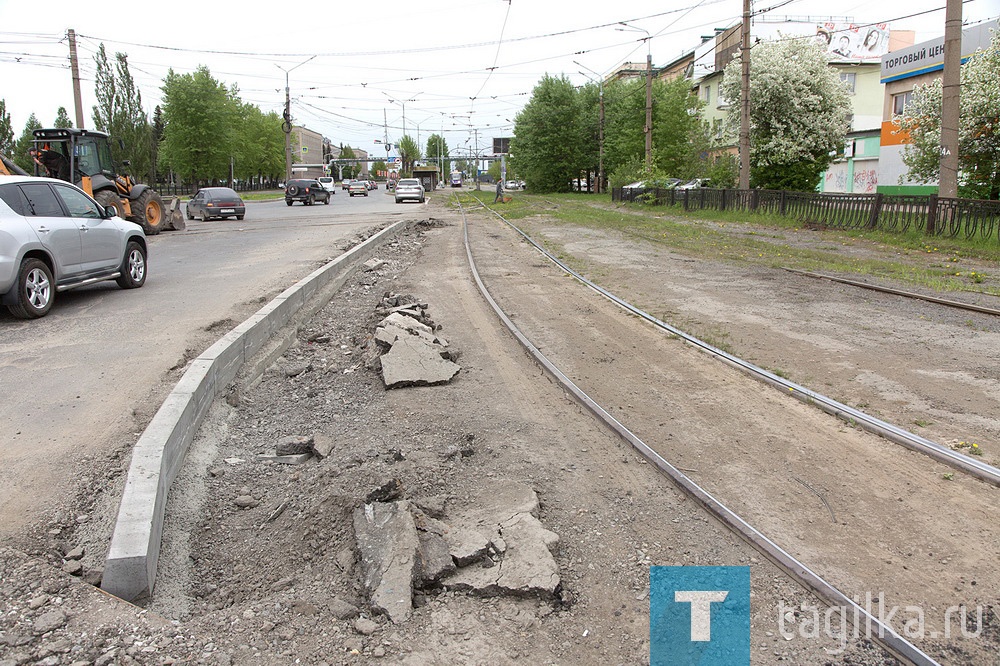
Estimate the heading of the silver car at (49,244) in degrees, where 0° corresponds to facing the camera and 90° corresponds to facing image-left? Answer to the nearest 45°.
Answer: approximately 225°

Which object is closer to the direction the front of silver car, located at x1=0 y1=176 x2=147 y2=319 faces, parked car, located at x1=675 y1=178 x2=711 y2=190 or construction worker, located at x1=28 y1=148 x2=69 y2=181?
the parked car

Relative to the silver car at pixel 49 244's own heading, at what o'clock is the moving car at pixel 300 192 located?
The moving car is roughly at 11 o'clock from the silver car.

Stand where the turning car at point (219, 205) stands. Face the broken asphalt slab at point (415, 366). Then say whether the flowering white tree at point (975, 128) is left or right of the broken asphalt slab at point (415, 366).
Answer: left

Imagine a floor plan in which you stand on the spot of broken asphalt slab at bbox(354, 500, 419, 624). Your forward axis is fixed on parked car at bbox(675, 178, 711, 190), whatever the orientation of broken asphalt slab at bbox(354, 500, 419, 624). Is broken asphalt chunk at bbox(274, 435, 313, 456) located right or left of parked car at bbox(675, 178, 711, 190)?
left
